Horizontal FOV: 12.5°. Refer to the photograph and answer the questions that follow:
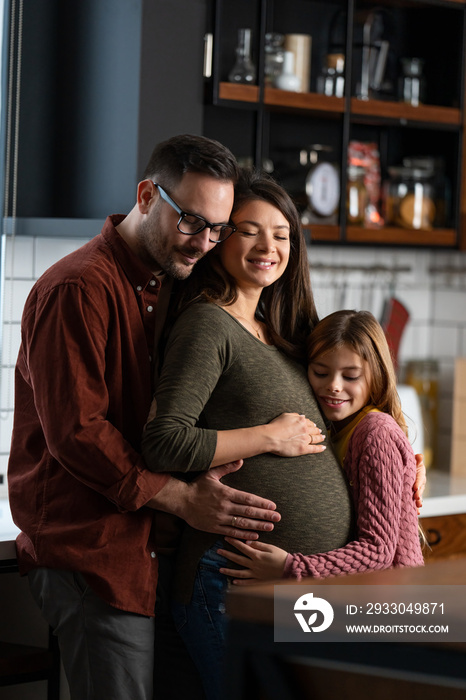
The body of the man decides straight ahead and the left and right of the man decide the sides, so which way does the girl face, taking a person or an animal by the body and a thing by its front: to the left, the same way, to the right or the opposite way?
the opposite way

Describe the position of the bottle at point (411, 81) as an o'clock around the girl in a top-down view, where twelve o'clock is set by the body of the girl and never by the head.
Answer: The bottle is roughly at 3 o'clock from the girl.

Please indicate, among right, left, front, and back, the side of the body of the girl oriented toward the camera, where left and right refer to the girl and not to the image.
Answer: left

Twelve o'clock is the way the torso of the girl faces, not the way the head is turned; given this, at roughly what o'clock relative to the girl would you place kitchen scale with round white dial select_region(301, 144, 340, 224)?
The kitchen scale with round white dial is roughly at 3 o'clock from the girl.

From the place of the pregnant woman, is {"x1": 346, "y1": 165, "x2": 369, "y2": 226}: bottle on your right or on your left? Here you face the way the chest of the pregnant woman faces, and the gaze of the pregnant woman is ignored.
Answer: on your left

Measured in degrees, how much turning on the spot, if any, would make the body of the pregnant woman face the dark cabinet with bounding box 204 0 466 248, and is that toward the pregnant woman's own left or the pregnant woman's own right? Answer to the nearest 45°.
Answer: approximately 135° to the pregnant woman's own left

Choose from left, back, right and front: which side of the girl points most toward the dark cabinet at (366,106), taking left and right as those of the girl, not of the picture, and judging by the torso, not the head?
right

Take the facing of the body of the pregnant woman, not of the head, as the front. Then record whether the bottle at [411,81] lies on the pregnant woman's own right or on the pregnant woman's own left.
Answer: on the pregnant woman's own left

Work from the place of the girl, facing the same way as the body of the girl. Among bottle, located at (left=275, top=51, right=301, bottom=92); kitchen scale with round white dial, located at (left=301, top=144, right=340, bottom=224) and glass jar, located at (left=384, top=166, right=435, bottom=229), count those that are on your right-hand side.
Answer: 3

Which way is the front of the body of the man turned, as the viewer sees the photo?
to the viewer's right
